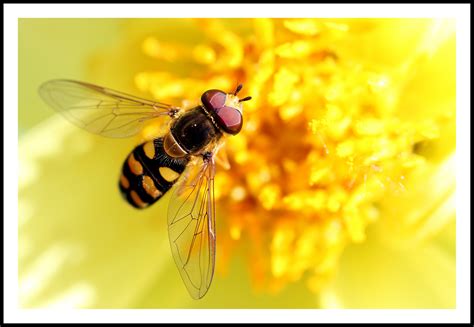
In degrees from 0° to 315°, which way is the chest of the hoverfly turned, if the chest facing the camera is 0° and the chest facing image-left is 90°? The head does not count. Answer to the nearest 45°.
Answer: approximately 225°
